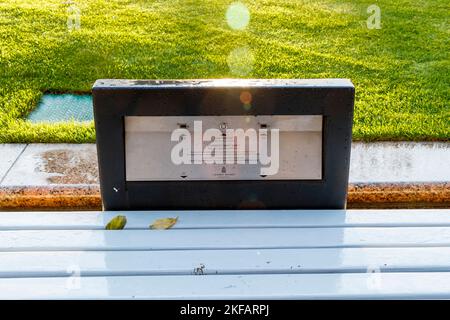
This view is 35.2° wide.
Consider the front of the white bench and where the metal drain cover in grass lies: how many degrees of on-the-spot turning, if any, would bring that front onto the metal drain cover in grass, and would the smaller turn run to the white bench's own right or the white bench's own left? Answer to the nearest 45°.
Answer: approximately 180°

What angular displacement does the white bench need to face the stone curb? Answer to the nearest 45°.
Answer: approximately 180°

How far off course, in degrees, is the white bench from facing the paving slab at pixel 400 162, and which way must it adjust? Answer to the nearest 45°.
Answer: approximately 135° to its left

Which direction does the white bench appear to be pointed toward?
toward the camera

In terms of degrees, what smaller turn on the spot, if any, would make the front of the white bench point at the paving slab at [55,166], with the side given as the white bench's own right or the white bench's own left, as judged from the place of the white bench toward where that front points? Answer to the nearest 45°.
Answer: approximately 135° to the white bench's own right

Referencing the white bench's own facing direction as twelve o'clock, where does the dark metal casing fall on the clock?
The dark metal casing is roughly at 6 o'clock from the white bench.

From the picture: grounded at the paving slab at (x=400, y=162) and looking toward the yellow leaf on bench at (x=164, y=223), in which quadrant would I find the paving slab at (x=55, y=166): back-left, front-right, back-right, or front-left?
front-right
